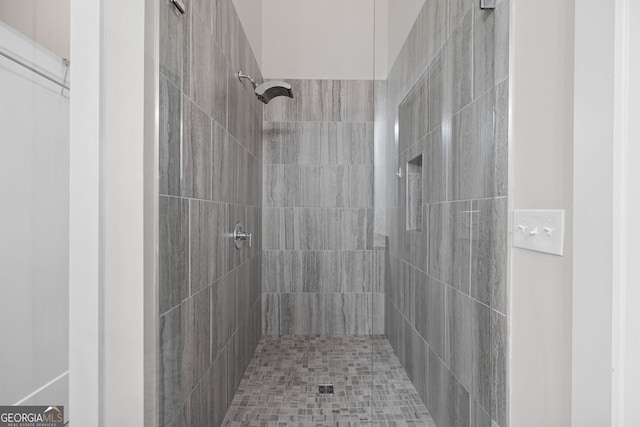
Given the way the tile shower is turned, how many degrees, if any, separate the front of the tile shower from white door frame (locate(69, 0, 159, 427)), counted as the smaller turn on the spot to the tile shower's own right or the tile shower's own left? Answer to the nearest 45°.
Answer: approximately 45° to the tile shower's own right

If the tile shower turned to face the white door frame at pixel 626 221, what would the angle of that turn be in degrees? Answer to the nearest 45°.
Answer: approximately 45° to its left

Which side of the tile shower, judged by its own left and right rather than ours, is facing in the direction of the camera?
front

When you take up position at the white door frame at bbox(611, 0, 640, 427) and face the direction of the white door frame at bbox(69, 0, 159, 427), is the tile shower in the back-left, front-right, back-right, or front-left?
front-right

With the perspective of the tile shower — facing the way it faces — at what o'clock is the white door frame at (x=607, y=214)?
The white door frame is roughly at 11 o'clock from the tile shower.

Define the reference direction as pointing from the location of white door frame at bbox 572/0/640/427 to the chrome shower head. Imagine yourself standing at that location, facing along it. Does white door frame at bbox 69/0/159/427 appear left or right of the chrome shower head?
left
